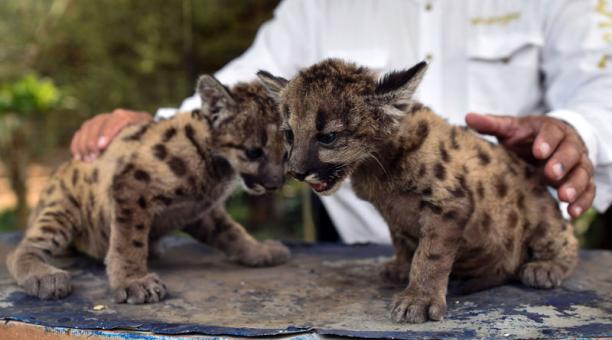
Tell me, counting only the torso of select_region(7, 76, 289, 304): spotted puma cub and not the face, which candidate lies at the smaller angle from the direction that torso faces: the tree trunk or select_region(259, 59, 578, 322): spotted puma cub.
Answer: the spotted puma cub

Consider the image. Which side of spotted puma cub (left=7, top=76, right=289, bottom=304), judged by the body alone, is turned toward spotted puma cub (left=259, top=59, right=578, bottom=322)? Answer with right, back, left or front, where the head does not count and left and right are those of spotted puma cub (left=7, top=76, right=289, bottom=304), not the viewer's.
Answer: front

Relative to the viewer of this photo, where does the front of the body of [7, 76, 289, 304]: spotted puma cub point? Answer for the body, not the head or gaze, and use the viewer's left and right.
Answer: facing the viewer and to the right of the viewer

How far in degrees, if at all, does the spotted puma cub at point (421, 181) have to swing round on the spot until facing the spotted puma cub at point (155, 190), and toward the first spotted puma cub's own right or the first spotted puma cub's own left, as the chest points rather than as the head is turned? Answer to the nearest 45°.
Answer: approximately 45° to the first spotted puma cub's own right

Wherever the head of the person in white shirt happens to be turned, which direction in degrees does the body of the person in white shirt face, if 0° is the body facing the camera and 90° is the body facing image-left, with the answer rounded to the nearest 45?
approximately 0°

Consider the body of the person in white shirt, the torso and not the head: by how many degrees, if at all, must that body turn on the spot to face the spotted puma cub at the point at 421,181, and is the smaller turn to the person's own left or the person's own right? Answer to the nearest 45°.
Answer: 0° — they already face it

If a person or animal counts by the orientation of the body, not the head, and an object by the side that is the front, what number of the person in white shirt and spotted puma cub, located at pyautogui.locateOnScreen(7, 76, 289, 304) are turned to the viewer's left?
0

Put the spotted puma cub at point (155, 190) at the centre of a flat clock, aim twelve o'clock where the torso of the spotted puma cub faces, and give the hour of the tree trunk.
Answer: The tree trunk is roughly at 7 o'clock from the spotted puma cub.

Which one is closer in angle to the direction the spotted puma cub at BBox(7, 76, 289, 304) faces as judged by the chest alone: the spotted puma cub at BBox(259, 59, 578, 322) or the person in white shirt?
the spotted puma cub
